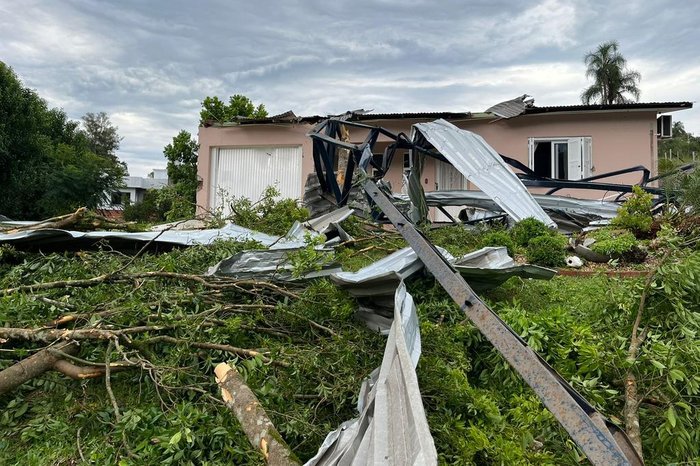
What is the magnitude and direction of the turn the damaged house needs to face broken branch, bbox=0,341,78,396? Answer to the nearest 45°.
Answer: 0° — it already faces it

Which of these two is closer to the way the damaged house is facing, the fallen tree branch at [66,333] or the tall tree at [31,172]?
the fallen tree branch

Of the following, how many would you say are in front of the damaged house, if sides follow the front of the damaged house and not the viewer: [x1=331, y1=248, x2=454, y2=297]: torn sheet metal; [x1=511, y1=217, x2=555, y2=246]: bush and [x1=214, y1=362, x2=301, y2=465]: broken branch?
3

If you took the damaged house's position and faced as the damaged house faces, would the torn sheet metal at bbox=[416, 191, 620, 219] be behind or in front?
in front

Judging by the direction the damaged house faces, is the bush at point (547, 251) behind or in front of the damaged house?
in front

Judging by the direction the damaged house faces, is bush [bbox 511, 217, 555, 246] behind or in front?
in front

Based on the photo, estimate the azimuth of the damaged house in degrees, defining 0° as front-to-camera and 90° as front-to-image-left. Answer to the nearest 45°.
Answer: approximately 0°
